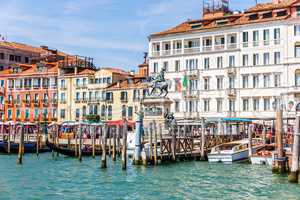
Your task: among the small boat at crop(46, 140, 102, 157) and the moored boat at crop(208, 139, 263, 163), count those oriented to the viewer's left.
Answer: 1

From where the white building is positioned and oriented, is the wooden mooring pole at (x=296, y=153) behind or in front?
in front

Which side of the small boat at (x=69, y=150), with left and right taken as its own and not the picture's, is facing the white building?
back

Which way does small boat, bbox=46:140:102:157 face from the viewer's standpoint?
to the viewer's left
